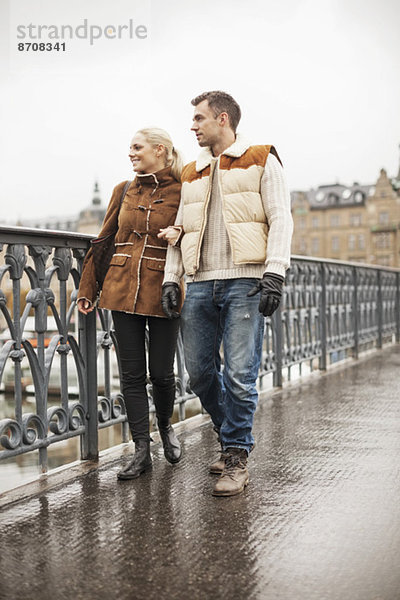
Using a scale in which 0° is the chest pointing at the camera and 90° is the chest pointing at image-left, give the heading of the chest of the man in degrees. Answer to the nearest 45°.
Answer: approximately 45°

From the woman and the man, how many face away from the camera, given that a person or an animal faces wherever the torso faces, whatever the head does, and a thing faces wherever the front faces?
0

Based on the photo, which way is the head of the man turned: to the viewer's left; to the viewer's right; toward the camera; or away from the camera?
to the viewer's left

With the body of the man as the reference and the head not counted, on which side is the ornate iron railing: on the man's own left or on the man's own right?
on the man's own right
